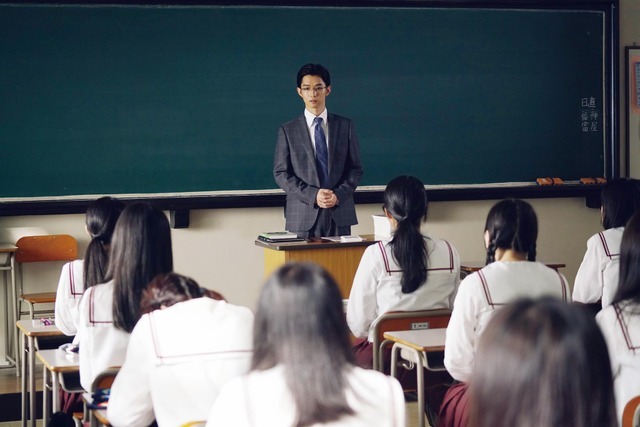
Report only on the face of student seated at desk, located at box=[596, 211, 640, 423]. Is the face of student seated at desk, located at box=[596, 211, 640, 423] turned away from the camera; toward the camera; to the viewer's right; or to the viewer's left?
away from the camera

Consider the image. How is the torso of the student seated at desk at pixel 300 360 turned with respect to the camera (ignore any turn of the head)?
away from the camera

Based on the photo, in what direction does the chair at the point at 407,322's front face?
away from the camera

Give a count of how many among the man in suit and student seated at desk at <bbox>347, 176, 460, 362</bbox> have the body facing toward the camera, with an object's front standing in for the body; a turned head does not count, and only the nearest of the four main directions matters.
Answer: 1

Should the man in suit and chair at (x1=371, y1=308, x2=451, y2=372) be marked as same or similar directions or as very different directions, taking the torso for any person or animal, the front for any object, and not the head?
very different directions

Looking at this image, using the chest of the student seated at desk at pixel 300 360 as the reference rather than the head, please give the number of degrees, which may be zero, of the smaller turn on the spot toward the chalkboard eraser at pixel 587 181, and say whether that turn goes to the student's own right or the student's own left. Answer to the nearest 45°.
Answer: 0° — they already face it

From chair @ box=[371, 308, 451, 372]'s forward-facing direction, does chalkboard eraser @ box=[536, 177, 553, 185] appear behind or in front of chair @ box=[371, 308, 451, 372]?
in front

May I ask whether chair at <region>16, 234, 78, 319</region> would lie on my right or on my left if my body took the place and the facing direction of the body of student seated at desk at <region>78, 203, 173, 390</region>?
on my left

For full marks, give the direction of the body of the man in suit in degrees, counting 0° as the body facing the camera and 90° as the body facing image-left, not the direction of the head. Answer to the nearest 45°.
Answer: approximately 0°

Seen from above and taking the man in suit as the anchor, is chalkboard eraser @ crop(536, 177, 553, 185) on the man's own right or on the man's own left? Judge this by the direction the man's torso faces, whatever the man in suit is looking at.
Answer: on the man's own left

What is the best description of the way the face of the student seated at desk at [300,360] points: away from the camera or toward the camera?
away from the camera

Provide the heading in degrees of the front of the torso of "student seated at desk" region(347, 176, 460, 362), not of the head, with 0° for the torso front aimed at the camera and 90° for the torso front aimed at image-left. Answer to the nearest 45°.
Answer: approximately 180°

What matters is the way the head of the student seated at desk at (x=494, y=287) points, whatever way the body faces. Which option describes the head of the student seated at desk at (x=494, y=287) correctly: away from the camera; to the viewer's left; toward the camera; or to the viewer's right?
away from the camera

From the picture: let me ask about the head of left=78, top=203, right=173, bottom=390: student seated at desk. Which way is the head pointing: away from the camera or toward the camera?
away from the camera

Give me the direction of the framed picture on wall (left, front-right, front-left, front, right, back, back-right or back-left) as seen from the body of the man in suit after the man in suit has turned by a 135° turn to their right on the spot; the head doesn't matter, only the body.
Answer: right

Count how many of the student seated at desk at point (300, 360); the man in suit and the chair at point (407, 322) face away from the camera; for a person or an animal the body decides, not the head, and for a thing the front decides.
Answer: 2

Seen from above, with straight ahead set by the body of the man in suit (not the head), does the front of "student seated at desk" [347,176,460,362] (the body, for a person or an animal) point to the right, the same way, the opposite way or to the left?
the opposite way
